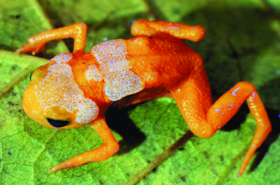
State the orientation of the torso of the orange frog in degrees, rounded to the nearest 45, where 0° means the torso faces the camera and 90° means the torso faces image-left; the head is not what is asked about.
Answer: approximately 90°
